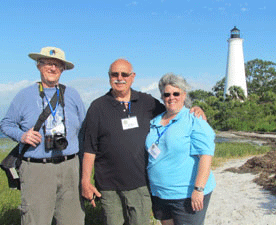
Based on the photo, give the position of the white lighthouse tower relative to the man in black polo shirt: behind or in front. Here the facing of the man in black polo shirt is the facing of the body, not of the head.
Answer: behind

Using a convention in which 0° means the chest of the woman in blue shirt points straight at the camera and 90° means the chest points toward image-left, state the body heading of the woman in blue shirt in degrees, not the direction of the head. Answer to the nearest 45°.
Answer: approximately 45°

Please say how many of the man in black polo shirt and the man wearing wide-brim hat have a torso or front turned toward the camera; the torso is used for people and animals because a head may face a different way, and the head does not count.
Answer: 2

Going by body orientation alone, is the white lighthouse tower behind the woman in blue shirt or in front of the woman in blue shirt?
behind

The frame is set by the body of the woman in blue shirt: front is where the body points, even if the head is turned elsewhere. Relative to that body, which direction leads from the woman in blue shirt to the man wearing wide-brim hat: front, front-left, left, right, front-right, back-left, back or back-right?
front-right

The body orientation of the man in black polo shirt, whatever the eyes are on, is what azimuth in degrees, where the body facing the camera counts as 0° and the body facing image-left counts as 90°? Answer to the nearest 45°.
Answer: approximately 0°

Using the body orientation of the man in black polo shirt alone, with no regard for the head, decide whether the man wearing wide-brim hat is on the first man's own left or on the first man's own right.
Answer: on the first man's own right

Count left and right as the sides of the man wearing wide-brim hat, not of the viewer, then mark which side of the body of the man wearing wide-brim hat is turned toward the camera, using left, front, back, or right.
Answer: front

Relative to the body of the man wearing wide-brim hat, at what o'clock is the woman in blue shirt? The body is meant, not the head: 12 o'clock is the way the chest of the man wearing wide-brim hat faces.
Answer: The woman in blue shirt is roughly at 10 o'clock from the man wearing wide-brim hat.
